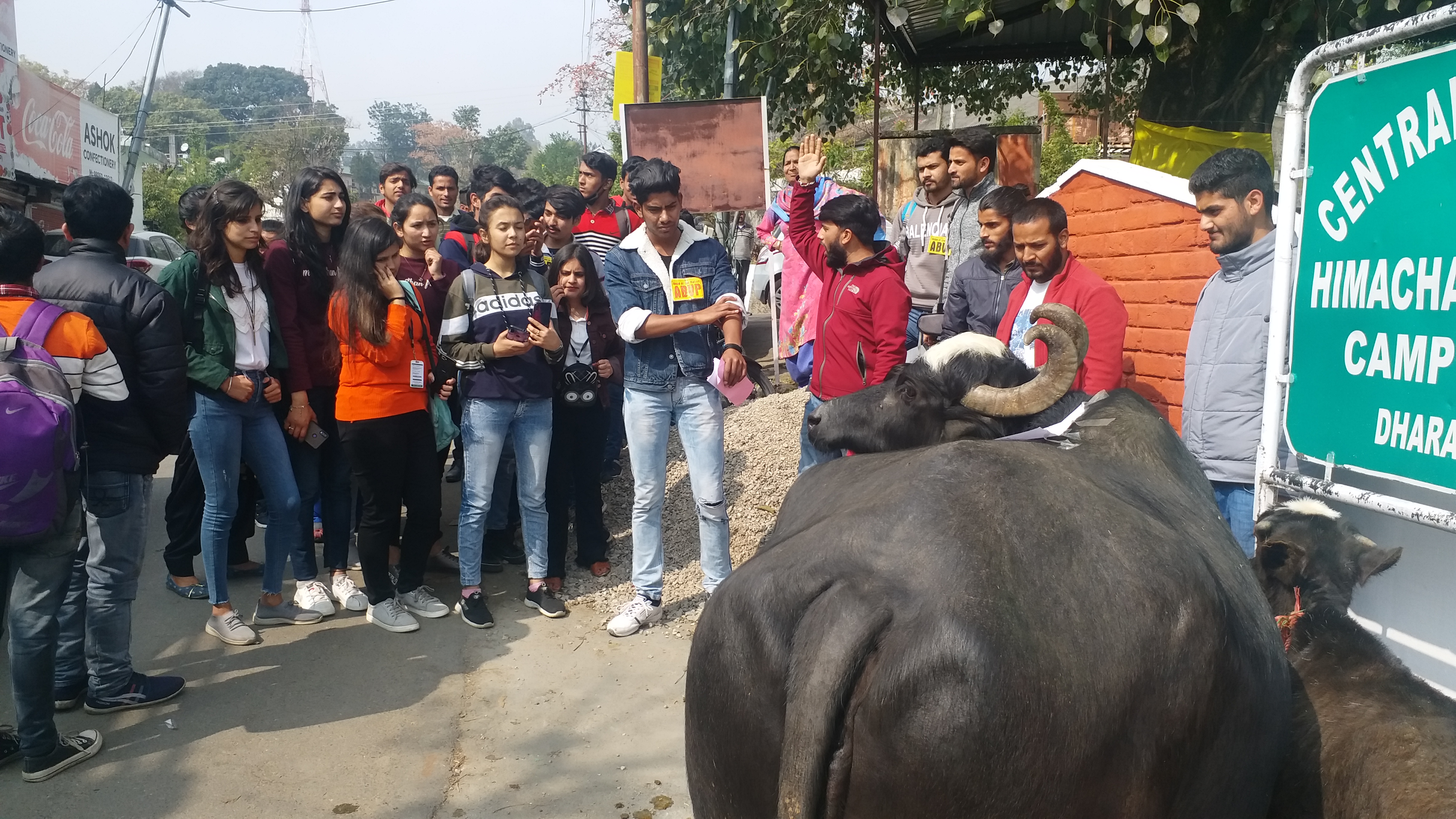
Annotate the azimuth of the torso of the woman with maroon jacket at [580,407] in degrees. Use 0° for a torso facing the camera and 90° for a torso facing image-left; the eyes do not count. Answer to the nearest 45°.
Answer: approximately 0°

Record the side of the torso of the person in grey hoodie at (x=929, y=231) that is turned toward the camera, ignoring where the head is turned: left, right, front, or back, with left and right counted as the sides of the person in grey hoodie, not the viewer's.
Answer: front

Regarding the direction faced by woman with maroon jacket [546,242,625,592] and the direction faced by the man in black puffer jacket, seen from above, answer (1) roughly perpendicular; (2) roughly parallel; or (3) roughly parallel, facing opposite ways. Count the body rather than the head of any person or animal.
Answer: roughly parallel, facing opposite ways

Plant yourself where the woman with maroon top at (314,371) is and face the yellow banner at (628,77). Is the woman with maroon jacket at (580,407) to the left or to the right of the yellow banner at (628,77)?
right

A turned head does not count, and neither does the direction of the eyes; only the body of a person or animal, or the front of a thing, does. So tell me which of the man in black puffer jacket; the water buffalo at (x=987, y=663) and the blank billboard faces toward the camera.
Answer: the blank billboard

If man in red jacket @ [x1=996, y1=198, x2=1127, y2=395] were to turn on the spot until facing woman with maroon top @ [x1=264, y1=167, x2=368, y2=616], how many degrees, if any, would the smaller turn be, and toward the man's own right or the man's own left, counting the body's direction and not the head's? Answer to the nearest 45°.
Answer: approximately 45° to the man's own right

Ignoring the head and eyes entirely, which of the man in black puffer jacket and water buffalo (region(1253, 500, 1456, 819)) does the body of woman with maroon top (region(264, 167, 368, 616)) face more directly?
the water buffalo

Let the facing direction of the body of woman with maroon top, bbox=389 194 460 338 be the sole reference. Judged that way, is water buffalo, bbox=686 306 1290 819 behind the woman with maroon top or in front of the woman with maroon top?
in front

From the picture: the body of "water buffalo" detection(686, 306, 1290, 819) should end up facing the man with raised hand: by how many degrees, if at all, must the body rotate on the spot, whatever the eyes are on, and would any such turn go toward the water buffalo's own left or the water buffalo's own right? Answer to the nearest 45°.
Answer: approximately 45° to the water buffalo's own left

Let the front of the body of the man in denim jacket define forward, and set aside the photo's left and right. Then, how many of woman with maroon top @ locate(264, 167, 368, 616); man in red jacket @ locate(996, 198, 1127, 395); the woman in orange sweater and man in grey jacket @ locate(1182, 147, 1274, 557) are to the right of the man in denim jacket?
2

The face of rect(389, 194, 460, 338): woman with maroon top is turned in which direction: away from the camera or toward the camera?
toward the camera

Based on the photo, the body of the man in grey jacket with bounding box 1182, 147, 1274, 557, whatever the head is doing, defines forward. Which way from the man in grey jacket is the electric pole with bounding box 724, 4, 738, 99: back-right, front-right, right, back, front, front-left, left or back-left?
right

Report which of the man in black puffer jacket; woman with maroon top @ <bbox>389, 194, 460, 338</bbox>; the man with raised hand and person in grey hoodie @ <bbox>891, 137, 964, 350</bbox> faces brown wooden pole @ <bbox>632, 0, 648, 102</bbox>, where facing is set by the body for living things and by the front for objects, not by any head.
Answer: the man in black puffer jacket

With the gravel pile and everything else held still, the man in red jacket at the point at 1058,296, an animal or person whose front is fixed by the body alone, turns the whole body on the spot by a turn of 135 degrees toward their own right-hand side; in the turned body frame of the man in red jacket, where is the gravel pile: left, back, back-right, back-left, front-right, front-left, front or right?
front-left

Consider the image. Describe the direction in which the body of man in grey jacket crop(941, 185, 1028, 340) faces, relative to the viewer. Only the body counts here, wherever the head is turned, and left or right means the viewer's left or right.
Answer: facing the viewer and to the left of the viewer
